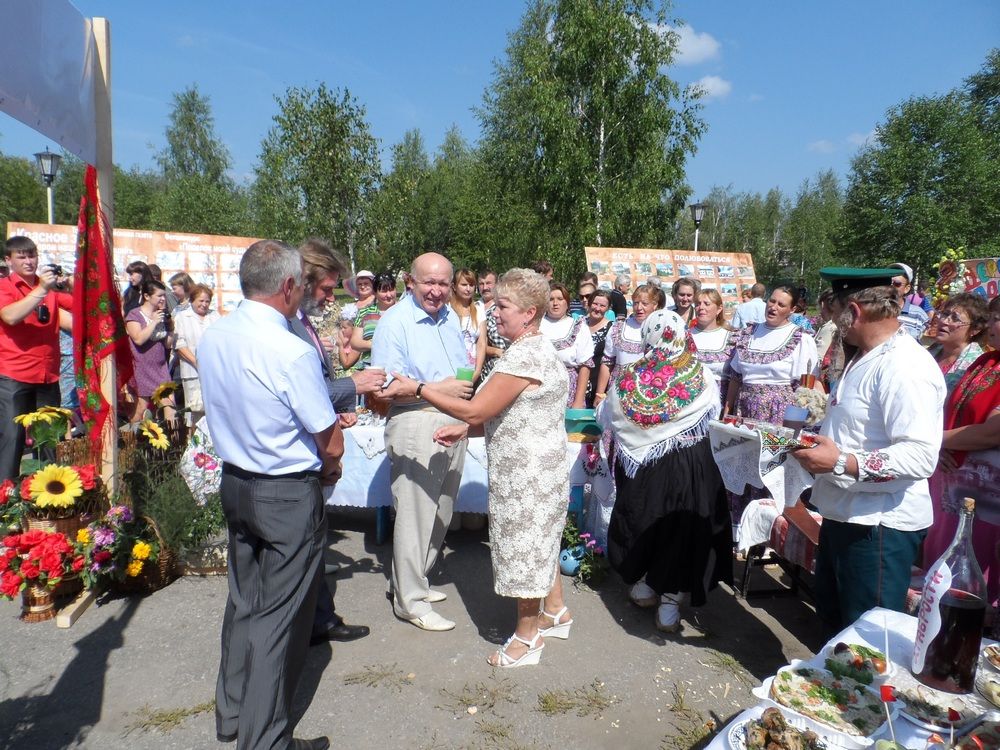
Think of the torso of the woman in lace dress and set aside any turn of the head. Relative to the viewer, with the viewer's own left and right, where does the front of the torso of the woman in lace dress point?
facing to the left of the viewer

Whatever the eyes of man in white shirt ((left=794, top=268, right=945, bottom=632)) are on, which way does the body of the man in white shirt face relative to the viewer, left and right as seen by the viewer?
facing to the left of the viewer

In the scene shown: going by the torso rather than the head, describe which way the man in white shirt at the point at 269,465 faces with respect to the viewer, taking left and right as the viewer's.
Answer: facing away from the viewer and to the right of the viewer

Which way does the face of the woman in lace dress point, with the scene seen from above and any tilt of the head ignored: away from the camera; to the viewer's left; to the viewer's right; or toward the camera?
to the viewer's left

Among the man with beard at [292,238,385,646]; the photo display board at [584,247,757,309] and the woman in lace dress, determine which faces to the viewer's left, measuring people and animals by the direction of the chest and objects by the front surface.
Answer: the woman in lace dress

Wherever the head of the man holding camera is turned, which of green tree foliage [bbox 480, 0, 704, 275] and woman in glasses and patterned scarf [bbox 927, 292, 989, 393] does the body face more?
the woman in glasses and patterned scarf

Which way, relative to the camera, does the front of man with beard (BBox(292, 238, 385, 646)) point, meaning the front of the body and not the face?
to the viewer's right

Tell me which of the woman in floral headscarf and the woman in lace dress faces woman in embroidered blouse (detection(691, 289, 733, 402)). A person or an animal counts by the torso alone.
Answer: the woman in floral headscarf

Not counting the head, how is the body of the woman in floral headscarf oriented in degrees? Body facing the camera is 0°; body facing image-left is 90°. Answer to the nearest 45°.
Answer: approximately 180°

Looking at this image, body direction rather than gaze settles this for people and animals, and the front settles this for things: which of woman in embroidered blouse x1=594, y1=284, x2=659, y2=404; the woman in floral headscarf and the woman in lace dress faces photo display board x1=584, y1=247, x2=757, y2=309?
the woman in floral headscarf

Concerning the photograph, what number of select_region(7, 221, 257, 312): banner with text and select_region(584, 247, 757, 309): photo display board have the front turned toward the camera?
2

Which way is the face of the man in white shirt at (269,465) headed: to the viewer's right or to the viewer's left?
to the viewer's right
